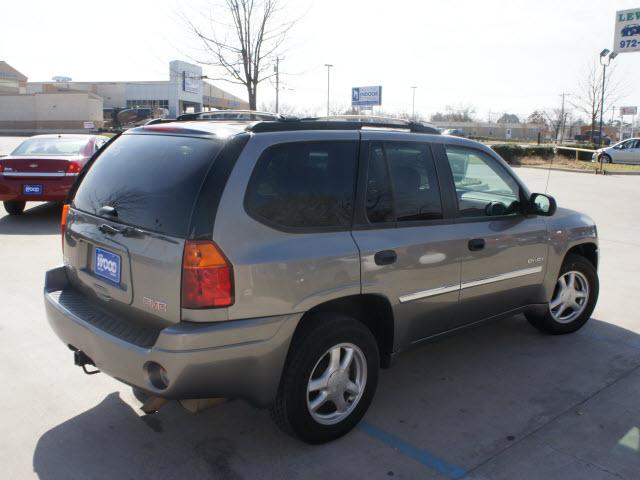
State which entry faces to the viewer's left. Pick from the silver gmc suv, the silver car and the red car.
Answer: the silver car

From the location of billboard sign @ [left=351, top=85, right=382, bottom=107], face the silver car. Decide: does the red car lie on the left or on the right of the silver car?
right

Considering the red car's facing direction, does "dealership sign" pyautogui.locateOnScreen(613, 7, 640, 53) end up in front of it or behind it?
in front

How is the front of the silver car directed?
to the viewer's left

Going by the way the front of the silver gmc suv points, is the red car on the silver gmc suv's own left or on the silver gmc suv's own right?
on the silver gmc suv's own left

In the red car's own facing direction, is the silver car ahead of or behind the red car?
ahead

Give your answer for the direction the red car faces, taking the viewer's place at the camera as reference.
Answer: facing away from the viewer and to the right of the viewer

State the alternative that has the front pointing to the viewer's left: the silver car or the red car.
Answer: the silver car

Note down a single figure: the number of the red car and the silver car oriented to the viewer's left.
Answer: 1

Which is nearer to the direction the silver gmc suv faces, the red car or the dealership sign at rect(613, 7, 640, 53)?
the dealership sign

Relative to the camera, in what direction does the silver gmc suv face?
facing away from the viewer and to the right of the viewer

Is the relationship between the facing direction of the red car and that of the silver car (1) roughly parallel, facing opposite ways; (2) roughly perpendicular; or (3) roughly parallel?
roughly perpendicular

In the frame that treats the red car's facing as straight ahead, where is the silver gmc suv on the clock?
The silver gmc suv is roughly at 4 o'clock from the red car.
